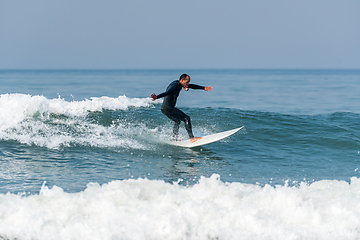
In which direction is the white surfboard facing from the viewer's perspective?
to the viewer's right
